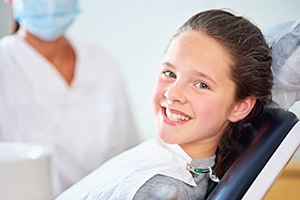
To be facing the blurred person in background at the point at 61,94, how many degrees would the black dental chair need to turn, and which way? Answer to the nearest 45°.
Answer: approximately 45° to its right

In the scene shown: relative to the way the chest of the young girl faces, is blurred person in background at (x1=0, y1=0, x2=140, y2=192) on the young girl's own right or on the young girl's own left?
on the young girl's own right

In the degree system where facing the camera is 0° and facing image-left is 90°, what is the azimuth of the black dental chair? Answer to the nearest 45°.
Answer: approximately 90°

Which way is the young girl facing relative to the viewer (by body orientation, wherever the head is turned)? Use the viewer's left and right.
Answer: facing the viewer and to the left of the viewer
